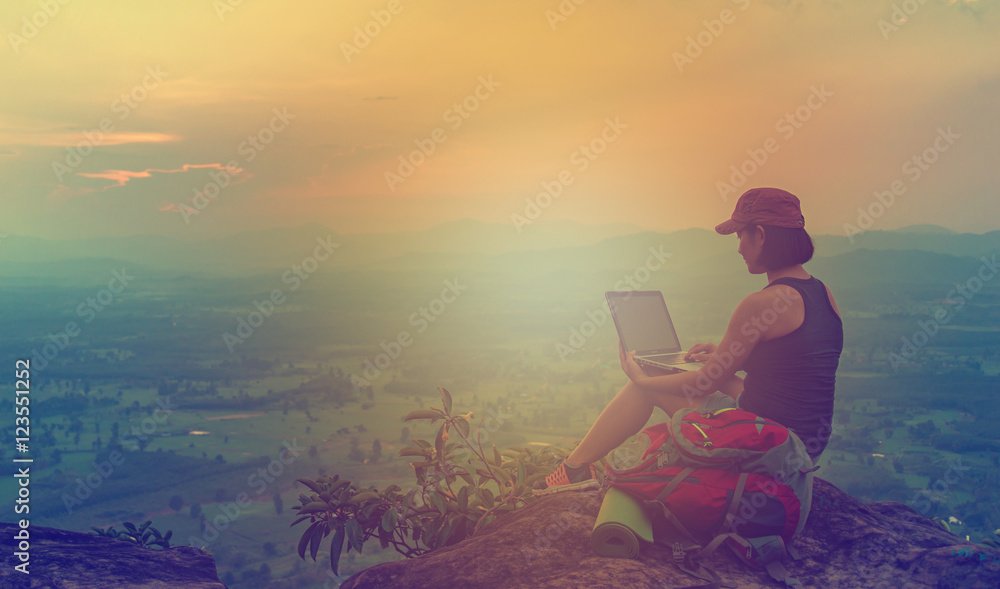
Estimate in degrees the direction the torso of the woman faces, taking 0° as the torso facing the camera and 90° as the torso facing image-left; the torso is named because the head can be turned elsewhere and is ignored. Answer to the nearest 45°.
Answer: approximately 135°

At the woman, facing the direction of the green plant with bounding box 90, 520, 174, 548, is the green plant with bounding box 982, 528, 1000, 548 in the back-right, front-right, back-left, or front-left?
back-right

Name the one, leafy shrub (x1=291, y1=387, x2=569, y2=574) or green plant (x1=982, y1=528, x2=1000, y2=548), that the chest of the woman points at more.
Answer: the leafy shrub

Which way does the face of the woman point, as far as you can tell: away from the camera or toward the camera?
away from the camera

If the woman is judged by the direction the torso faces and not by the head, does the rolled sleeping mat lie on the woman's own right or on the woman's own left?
on the woman's own left
